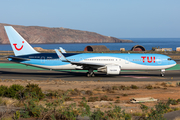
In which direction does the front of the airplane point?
to the viewer's right
